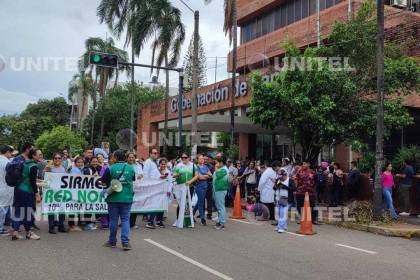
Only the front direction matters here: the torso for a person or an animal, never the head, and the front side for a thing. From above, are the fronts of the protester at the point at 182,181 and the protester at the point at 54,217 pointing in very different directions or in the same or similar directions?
same or similar directions

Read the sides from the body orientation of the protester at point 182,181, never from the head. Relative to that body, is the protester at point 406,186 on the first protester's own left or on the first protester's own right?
on the first protester's own left

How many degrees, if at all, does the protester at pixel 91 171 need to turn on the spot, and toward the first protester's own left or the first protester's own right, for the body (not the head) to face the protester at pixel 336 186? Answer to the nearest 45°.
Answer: approximately 90° to the first protester's own left

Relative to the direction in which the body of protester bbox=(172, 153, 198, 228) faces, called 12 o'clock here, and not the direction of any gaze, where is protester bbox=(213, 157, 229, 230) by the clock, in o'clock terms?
protester bbox=(213, 157, 229, 230) is roughly at 9 o'clock from protester bbox=(172, 153, 198, 228).

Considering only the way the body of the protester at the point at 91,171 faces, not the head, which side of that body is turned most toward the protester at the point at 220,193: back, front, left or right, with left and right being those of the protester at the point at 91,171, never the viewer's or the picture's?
left

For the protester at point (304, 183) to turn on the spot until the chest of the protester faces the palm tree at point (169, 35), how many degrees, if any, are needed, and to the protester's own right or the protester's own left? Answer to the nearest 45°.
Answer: approximately 135° to the protester's own right

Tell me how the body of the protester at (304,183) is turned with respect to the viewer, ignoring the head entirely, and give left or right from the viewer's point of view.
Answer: facing the viewer

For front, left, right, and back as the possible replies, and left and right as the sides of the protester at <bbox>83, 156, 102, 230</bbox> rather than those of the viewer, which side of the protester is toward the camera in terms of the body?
front

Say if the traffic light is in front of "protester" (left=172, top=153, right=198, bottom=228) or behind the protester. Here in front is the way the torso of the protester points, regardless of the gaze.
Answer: behind

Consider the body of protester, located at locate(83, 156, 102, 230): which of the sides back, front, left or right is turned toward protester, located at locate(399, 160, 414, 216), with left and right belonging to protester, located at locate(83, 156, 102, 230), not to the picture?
left

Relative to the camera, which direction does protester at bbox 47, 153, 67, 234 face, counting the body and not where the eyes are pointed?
toward the camera
